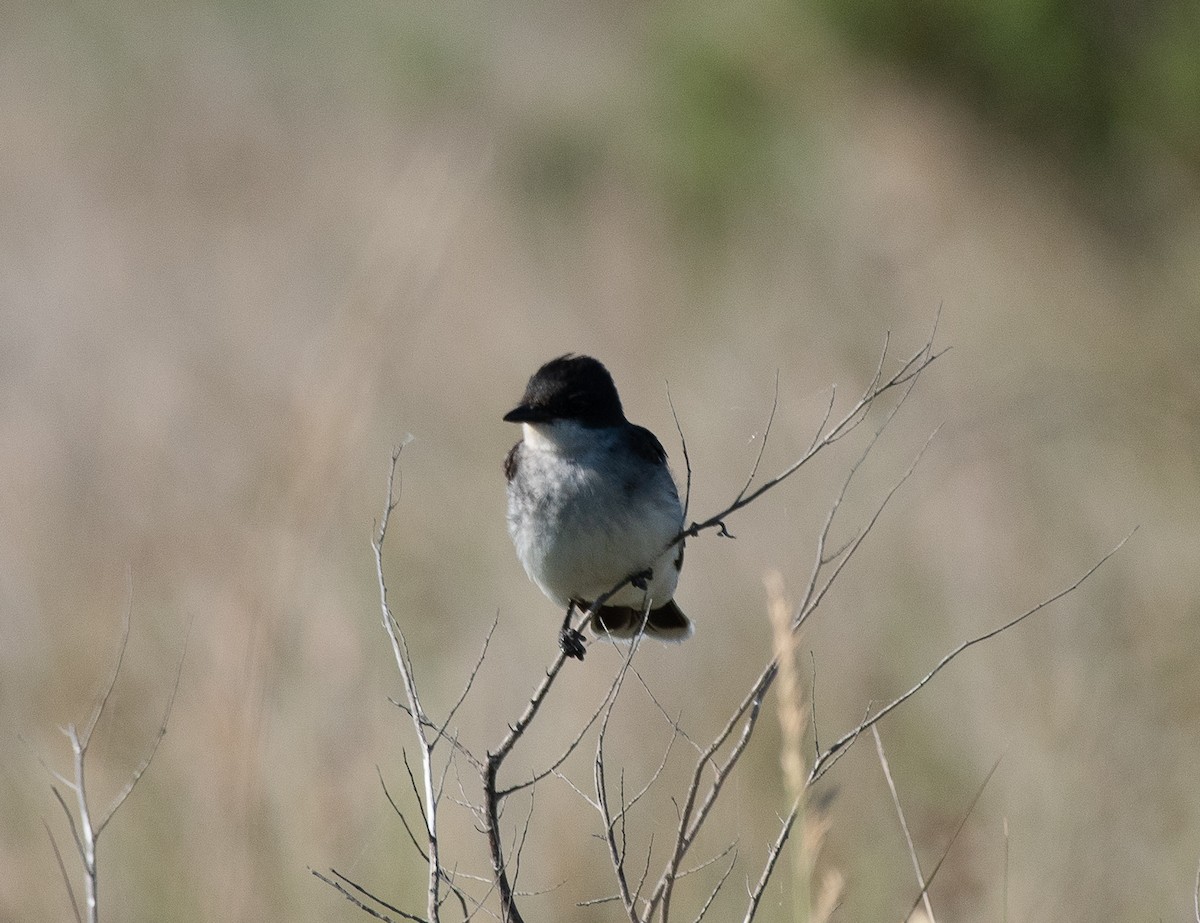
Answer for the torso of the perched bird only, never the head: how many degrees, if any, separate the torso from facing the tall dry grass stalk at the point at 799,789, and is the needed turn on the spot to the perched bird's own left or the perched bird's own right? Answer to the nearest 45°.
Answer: approximately 45° to the perched bird's own left

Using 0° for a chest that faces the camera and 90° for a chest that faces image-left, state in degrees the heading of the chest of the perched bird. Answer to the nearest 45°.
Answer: approximately 45°
